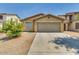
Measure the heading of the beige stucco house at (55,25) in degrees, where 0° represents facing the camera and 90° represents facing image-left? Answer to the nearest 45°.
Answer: approximately 0°

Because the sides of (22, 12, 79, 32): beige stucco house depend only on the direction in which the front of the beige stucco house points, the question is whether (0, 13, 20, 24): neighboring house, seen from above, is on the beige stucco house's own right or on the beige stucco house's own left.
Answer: on the beige stucco house's own right

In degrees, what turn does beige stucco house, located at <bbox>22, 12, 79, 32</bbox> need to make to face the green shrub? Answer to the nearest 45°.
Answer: approximately 45° to its right
